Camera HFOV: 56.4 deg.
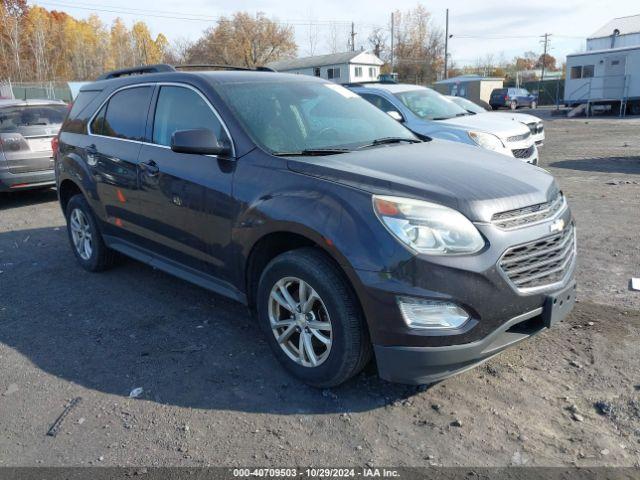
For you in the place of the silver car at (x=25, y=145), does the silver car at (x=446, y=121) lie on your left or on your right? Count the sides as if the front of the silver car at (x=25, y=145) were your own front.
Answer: on your right

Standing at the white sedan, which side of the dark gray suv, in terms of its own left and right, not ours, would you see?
left

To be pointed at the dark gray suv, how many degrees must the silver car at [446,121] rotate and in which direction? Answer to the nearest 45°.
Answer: approximately 45° to its right

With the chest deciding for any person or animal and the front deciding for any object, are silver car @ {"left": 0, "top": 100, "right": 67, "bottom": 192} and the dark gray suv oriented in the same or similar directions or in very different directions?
very different directions

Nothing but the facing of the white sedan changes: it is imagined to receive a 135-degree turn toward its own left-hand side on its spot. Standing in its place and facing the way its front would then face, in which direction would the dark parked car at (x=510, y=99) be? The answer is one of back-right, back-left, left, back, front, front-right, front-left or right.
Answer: front

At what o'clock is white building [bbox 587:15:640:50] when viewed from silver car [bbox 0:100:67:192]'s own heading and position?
The white building is roughly at 2 o'clock from the silver car.

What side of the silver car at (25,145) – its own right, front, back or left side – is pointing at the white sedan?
right

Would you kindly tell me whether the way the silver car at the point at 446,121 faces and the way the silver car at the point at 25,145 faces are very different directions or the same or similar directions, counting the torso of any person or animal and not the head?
very different directions

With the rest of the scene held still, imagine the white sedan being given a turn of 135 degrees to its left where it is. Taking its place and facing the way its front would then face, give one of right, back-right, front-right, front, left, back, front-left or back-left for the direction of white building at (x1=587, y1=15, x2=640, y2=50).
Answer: front

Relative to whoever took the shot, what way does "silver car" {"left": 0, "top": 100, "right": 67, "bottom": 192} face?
facing away from the viewer

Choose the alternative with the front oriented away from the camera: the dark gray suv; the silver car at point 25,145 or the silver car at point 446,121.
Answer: the silver car at point 25,145

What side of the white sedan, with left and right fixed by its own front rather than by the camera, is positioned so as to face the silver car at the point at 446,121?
right
